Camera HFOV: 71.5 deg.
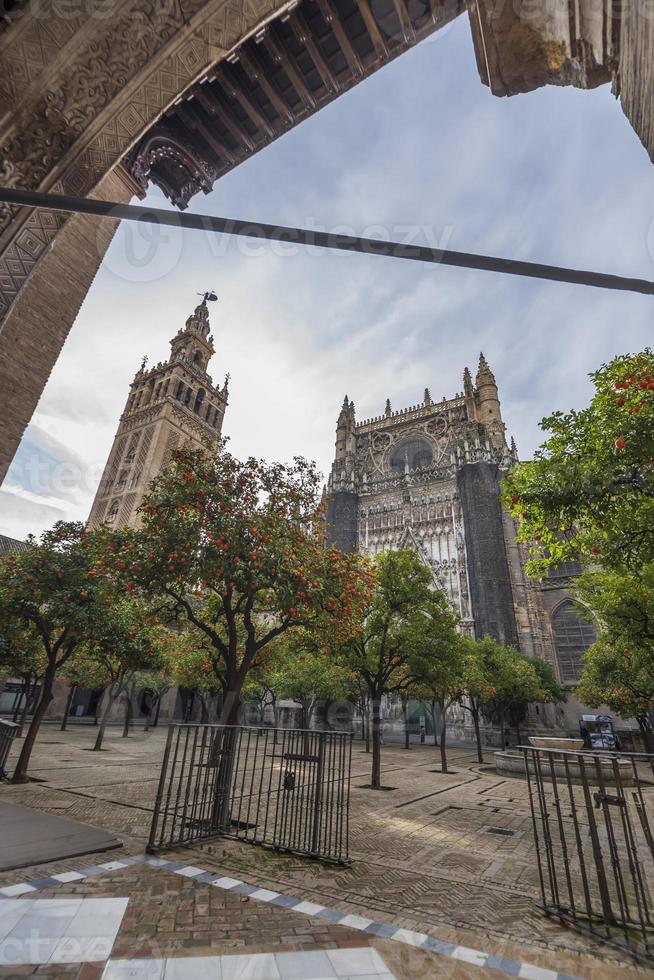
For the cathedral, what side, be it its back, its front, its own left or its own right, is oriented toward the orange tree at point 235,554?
front

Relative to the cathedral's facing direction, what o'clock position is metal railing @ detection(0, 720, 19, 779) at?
The metal railing is roughly at 1 o'clock from the cathedral.

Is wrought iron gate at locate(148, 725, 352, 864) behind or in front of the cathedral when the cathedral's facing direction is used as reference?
in front

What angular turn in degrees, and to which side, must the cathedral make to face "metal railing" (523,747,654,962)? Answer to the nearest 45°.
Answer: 0° — it already faces it

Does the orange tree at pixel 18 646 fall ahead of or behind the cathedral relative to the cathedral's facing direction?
ahead

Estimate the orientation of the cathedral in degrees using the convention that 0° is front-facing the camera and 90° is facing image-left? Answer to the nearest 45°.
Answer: approximately 0°
